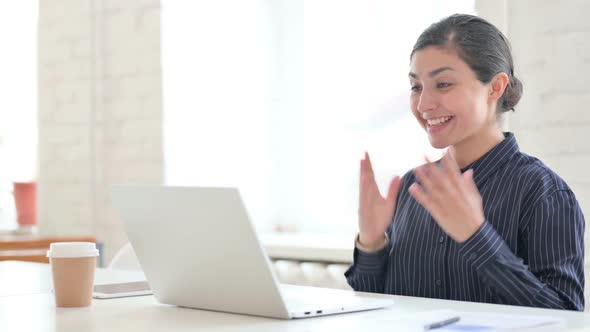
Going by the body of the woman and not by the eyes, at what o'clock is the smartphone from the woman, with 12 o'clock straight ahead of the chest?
The smartphone is roughly at 1 o'clock from the woman.

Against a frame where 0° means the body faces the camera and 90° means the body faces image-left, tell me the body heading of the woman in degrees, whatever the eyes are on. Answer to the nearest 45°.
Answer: approximately 45°

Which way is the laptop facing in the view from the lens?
facing away from the viewer and to the right of the viewer

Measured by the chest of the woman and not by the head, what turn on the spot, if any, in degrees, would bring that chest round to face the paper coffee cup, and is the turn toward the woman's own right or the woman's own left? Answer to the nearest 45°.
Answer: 0° — they already face it

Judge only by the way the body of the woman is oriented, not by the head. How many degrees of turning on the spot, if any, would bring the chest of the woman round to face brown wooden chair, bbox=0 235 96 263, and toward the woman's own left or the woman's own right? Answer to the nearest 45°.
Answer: approximately 90° to the woman's own right

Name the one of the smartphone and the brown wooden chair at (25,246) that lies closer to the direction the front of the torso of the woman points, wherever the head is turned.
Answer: the smartphone
